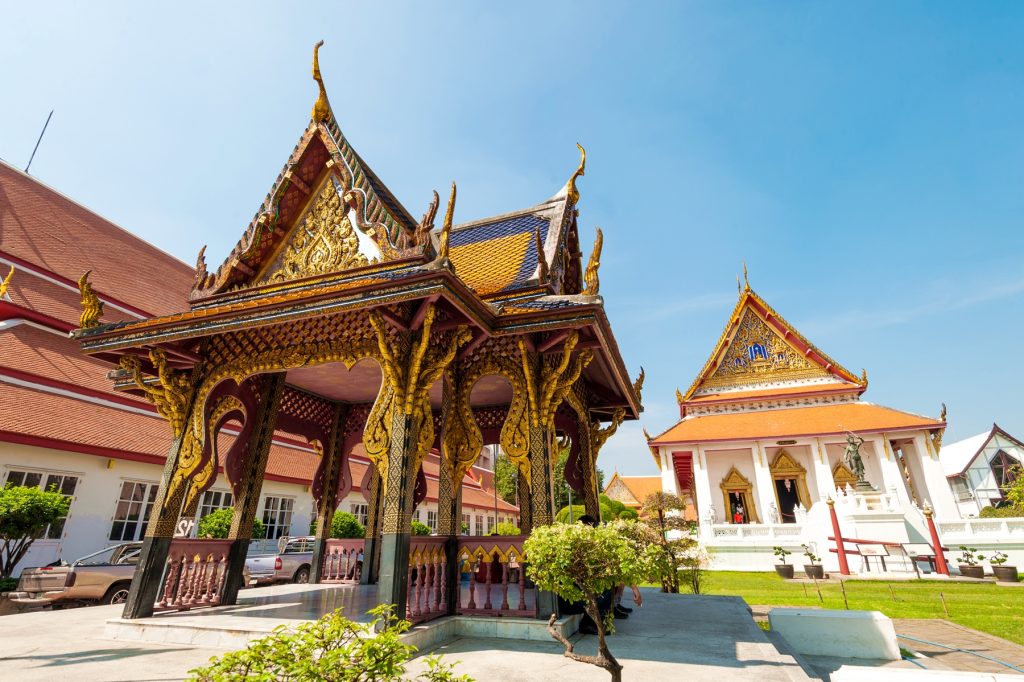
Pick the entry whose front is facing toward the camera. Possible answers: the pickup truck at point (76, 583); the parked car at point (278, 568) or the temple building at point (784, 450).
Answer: the temple building

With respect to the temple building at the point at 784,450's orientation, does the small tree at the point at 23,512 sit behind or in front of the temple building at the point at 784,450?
in front

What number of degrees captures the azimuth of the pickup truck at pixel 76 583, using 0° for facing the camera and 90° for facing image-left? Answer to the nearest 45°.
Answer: approximately 225°

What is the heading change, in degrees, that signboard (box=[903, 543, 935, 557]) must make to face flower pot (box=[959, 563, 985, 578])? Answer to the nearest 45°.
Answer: approximately 45° to its left

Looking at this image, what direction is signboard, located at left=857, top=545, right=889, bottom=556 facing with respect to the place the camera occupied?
facing the viewer

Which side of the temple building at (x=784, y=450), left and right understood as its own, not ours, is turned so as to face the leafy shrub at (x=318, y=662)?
front

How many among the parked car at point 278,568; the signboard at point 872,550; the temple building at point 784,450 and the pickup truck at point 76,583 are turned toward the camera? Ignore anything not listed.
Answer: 2

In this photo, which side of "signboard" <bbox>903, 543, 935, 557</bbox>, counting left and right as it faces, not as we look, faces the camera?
front

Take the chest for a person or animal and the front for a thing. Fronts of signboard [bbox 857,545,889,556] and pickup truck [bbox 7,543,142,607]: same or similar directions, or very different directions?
very different directions

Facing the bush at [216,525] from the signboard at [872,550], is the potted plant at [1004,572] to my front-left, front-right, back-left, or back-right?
back-left

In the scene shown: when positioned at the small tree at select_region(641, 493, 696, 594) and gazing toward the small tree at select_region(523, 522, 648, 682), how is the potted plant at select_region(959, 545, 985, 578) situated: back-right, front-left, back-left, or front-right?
back-left

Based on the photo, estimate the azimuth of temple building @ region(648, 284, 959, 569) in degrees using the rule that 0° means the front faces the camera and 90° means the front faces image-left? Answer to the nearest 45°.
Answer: approximately 0°

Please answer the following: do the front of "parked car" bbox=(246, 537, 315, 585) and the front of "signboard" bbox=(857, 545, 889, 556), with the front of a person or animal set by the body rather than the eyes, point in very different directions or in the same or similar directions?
very different directions

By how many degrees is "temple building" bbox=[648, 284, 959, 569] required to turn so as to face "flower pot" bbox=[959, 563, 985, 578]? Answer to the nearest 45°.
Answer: approximately 45° to its left

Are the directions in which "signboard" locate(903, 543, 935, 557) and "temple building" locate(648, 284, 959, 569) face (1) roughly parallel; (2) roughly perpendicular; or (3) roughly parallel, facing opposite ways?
roughly parallel

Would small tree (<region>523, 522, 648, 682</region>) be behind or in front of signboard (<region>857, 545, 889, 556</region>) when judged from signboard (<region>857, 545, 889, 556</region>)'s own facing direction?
in front

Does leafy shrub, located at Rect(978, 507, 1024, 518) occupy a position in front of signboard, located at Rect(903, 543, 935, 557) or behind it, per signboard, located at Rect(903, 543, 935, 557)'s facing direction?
behind

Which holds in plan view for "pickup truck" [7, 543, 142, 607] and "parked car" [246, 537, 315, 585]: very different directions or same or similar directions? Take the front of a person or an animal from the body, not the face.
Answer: same or similar directions
